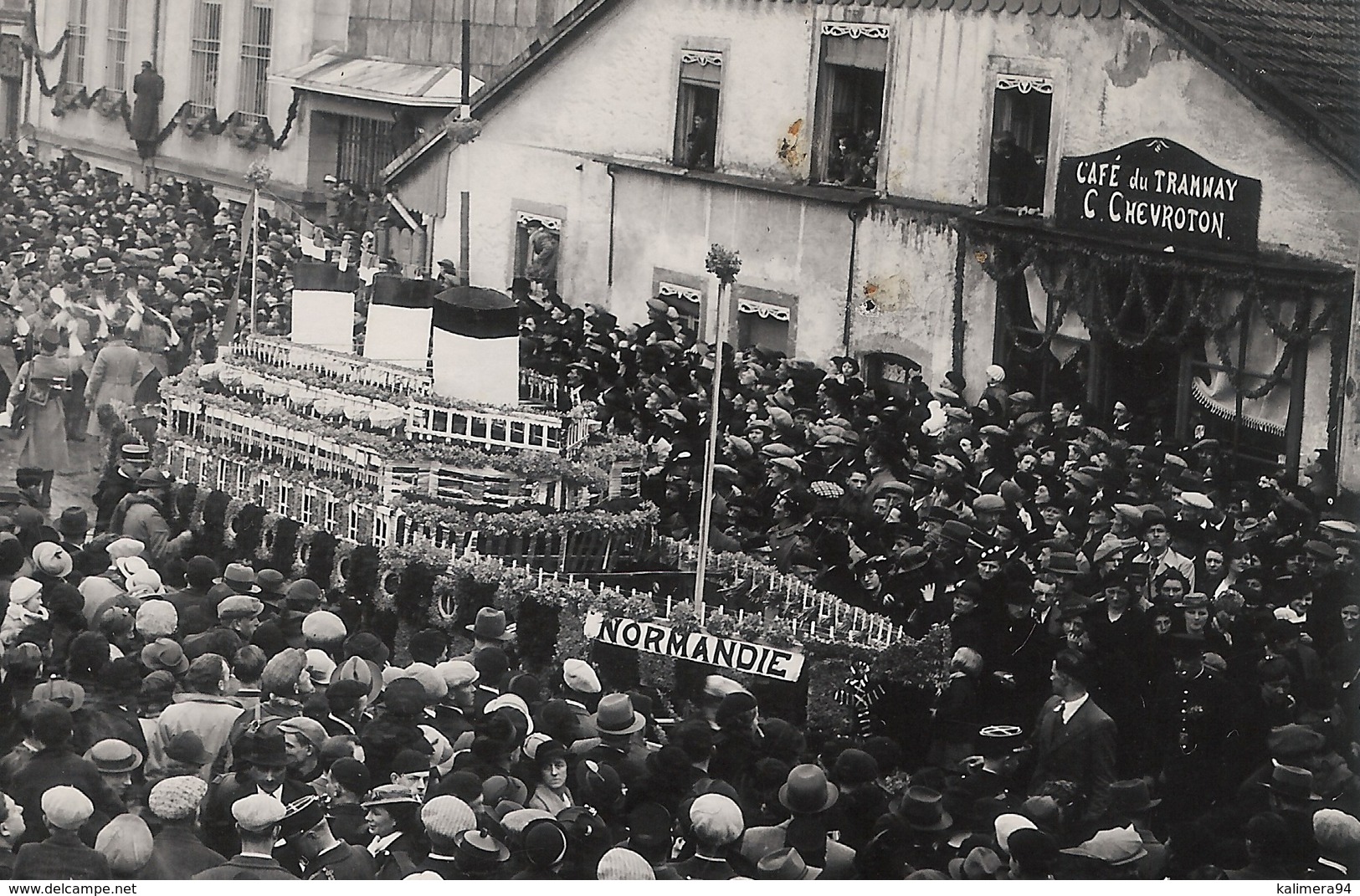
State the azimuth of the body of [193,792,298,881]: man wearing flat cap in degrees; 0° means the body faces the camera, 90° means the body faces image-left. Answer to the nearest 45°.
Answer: approximately 180°

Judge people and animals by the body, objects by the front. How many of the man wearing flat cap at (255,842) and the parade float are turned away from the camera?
1

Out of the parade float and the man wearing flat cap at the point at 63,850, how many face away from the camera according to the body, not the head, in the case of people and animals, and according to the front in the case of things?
1

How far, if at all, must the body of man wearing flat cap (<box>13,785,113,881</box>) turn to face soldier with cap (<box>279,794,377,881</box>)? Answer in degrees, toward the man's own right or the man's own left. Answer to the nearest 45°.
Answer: approximately 90° to the man's own right

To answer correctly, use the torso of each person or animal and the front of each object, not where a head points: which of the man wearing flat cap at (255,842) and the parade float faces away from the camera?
the man wearing flat cap

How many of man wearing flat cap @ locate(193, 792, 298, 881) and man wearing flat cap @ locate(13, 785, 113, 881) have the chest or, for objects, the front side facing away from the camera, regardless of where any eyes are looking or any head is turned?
2

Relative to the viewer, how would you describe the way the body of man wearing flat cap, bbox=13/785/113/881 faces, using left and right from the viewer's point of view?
facing away from the viewer

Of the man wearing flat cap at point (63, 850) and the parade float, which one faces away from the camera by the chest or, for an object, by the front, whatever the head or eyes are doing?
the man wearing flat cap

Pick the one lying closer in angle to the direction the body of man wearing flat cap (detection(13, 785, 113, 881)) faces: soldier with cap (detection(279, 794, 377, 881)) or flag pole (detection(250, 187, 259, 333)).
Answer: the flag pole

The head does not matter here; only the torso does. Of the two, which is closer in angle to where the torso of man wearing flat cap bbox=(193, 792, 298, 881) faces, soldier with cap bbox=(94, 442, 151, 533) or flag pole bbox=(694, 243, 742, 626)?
the soldier with cap

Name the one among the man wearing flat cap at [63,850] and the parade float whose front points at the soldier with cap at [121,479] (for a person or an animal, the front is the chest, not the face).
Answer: the man wearing flat cap

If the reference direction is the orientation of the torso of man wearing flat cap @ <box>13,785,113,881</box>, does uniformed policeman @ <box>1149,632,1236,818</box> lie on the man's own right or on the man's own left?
on the man's own right

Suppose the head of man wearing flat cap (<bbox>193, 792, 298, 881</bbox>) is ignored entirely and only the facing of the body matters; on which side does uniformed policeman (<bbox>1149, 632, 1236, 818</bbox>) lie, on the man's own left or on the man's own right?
on the man's own right
